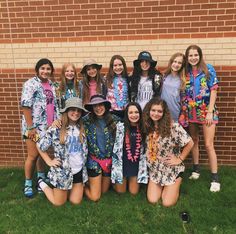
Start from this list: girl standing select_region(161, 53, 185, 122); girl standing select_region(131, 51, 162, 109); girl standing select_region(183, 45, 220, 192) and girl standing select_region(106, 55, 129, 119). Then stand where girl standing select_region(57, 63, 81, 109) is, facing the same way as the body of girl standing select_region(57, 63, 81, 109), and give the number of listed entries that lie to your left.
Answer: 4

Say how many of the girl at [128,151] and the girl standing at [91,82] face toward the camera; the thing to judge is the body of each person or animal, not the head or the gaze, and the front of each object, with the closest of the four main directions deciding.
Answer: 2

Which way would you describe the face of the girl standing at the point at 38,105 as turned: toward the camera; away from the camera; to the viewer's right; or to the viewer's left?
toward the camera

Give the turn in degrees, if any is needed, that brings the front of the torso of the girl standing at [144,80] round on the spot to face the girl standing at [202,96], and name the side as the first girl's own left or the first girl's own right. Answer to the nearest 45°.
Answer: approximately 90° to the first girl's own left

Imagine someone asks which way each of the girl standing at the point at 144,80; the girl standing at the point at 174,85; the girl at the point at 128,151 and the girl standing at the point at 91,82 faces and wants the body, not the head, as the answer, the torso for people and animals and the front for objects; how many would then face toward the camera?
4

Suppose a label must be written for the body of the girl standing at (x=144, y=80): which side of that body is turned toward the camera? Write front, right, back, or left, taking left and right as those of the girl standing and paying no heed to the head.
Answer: front

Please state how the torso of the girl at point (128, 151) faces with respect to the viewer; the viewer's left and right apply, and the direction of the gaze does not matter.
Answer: facing the viewer

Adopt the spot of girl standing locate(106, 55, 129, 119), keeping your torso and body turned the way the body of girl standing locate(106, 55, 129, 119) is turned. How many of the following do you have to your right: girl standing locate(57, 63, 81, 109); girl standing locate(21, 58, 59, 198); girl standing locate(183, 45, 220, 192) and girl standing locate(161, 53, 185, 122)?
2

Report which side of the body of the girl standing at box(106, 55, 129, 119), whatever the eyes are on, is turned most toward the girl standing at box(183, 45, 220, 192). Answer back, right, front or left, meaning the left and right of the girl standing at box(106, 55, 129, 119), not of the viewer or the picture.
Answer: left

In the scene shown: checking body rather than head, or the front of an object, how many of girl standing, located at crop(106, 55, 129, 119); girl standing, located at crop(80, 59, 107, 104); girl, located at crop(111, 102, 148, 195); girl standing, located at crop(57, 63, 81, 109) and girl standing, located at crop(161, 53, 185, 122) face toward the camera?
5
